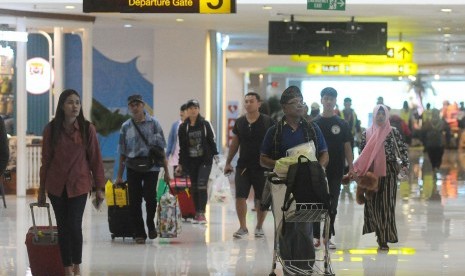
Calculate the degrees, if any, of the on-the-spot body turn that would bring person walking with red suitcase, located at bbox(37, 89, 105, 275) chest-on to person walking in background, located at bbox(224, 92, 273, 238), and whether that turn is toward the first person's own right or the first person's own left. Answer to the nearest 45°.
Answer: approximately 135° to the first person's own left

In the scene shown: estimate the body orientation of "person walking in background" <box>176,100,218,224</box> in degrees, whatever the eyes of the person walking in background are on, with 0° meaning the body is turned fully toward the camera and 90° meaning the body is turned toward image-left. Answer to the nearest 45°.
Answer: approximately 0°

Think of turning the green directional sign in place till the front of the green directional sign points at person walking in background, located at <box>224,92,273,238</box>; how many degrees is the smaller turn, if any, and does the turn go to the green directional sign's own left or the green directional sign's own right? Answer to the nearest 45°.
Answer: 0° — it already faces them

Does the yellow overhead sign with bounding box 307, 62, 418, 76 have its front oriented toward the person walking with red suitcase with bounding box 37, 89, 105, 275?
yes

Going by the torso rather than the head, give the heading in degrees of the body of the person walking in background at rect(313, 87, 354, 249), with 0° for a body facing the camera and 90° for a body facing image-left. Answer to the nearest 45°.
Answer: approximately 0°
